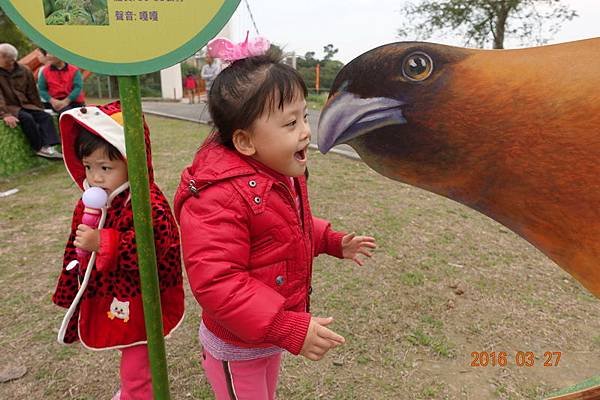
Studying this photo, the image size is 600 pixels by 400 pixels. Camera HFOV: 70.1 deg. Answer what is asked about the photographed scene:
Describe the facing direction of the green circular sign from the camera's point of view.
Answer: facing the viewer

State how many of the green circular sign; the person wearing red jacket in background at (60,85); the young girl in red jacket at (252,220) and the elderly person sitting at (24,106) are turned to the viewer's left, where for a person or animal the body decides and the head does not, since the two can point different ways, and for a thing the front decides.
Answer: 0

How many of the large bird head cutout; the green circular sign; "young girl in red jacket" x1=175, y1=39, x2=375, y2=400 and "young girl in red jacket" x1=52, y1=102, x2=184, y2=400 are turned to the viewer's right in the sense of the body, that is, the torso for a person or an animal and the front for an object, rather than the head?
1

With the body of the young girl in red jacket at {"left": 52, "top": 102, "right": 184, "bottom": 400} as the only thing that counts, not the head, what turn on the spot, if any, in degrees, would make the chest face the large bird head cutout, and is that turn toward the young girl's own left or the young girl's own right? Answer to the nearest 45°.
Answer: approximately 90° to the young girl's own left

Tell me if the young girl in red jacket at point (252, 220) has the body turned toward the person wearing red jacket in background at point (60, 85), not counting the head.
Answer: no

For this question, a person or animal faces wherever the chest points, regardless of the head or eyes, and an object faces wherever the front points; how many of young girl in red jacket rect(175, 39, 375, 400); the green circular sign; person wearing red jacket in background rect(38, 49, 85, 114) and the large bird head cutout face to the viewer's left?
1

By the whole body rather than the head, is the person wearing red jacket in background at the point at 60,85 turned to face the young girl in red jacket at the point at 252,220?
yes

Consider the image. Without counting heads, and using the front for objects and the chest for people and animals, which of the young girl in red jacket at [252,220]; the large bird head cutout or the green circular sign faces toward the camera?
the green circular sign

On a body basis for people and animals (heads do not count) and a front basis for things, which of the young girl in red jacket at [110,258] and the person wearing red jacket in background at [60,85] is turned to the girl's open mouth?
the person wearing red jacket in background

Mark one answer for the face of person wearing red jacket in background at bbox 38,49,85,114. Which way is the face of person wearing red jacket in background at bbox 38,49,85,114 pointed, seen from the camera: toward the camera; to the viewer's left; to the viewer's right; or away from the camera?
toward the camera

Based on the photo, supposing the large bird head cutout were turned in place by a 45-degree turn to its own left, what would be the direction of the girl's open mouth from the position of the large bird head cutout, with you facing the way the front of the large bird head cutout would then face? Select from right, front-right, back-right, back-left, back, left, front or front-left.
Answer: front

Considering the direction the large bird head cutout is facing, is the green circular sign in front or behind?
in front

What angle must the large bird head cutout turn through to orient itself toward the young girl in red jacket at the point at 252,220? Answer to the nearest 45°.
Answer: approximately 45° to its left

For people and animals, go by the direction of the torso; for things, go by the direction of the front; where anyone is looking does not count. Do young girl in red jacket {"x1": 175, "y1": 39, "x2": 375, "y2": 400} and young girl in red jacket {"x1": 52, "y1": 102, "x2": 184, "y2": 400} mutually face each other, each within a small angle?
no

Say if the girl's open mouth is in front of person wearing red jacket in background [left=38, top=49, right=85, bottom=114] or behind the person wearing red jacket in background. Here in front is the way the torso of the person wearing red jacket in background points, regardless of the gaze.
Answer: in front
